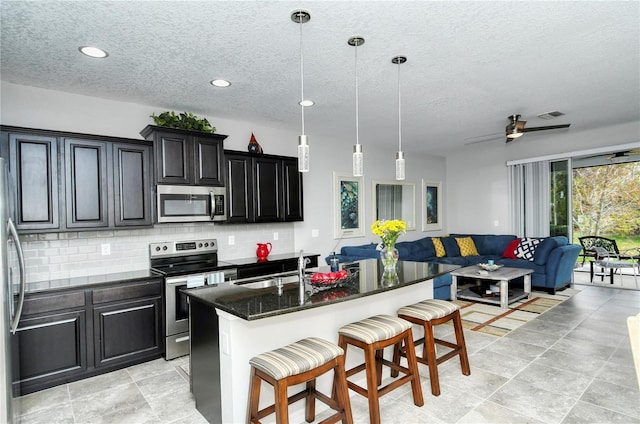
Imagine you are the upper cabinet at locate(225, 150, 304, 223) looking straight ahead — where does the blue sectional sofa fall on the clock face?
The blue sectional sofa is roughly at 10 o'clock from the upper cabinet.

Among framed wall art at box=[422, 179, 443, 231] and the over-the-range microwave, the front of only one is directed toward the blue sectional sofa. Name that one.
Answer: the framed wall art

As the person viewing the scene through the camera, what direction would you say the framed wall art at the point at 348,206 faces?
facing the viewer and to the right of the viewer

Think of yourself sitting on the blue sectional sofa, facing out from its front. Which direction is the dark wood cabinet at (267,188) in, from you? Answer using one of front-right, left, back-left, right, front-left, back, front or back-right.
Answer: front-right

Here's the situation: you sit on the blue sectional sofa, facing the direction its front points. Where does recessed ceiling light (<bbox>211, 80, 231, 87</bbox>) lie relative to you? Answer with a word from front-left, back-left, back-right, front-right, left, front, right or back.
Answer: front-right

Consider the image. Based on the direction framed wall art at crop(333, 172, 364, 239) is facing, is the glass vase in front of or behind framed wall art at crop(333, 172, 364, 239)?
in front

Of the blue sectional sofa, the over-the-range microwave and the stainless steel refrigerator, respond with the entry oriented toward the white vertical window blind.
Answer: the stainless steel refrigerator

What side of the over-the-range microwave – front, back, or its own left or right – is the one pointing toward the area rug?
left

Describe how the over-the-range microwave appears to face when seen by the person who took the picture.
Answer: facing the viewer

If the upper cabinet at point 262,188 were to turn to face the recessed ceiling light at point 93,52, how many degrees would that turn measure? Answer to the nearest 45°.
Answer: approximately 90° to its right

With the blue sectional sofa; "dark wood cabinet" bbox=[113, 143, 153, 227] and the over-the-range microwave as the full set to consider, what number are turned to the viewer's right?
0

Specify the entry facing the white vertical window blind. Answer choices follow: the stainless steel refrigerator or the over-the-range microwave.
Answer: the stainless steel refrigerator

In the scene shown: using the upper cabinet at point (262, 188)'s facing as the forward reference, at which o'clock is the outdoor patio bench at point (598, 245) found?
The outdoor patio bench is roughly at 10 o'clock from the upper cabinet.

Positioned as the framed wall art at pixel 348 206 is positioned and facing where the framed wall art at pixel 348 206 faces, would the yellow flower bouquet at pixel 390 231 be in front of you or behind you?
in front

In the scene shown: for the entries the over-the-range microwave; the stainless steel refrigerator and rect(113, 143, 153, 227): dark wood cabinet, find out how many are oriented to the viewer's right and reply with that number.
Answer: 1

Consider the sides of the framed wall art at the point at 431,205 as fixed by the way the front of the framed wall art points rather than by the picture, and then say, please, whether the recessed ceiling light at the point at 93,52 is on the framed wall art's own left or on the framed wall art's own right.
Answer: on the framed wall art's own right

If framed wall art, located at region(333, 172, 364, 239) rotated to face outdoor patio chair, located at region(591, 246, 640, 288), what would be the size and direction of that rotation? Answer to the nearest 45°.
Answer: approximately 45° to its left

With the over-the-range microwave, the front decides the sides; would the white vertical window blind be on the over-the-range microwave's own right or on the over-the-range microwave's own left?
on the over-the-range microwave's own left

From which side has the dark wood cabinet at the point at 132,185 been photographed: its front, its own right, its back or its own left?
front
